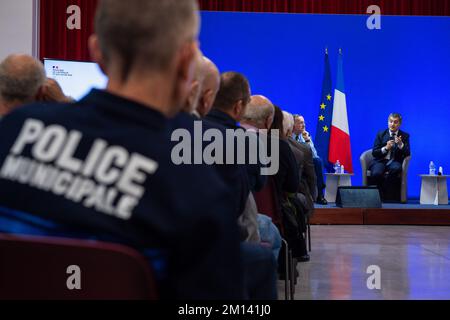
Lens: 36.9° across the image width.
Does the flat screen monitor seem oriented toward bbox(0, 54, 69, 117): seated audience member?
yes

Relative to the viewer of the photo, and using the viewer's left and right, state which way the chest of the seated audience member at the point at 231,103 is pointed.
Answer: facing away from the viewer and to the right of the viewer

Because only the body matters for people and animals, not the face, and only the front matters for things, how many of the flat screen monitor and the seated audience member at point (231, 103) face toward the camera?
1

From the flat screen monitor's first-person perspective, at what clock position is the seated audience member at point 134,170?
The seated audience member is roughly at 12 o'clock from the flat screen monitor.

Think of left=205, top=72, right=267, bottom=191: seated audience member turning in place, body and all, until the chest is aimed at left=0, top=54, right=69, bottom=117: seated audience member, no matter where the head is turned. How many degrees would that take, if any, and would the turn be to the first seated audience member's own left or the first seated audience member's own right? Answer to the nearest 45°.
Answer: approximately 180°

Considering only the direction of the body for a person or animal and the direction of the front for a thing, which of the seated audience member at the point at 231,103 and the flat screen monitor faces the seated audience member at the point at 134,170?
the flat screen monitor

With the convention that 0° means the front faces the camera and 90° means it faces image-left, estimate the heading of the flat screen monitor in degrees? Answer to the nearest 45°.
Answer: approximately 0°

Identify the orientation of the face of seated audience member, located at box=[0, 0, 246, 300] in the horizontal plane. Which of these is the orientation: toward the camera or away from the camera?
away from the camera

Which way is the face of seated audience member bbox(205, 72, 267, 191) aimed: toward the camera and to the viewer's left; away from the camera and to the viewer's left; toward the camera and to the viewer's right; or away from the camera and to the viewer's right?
away from the camera and to the viewer's right

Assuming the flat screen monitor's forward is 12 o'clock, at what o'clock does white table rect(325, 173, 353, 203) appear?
The white table is roughly at 8 o'clock from the flat screen monitor.

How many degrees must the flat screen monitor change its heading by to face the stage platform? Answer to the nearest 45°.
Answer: approximately 90° to its left

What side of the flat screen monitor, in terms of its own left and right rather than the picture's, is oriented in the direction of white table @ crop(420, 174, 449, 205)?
left
